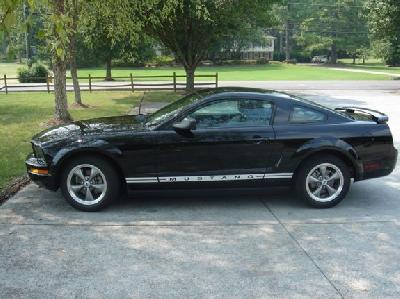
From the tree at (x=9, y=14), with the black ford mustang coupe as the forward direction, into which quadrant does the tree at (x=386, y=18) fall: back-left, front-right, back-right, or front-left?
front-left

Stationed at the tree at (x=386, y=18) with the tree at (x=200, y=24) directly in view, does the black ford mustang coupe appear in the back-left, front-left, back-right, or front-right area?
front-left

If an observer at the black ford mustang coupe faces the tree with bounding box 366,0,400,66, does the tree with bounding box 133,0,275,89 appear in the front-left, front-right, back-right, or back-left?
front-left

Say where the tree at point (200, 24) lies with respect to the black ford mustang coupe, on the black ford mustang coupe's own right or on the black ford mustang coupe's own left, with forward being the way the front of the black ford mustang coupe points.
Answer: on the black ford mustang coupe's own right

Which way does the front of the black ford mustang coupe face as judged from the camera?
facing to the left of the viewer

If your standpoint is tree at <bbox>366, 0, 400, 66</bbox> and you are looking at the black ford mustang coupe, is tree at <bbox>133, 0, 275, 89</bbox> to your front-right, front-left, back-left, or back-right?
front-right

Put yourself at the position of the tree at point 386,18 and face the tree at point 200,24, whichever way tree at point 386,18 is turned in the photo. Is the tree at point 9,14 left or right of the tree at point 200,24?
left

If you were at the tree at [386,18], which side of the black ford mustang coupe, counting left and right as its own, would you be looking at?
right
